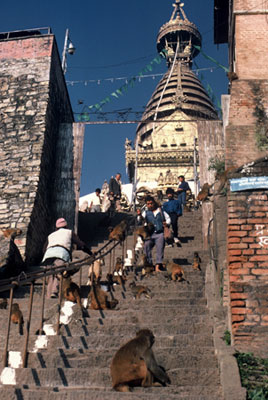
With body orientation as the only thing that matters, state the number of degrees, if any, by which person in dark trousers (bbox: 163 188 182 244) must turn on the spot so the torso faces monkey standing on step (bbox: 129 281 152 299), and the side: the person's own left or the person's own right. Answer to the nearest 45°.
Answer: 0° — they already face it

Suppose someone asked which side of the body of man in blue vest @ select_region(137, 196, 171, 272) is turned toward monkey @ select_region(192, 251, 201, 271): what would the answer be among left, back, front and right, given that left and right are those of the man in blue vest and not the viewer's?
left

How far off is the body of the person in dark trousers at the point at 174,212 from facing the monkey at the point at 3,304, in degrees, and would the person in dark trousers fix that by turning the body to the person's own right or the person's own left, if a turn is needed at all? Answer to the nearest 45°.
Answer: approximately 45° to the person's own right

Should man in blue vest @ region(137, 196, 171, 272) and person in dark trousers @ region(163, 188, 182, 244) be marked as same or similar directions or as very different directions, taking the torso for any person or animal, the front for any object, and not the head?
same or similar directions

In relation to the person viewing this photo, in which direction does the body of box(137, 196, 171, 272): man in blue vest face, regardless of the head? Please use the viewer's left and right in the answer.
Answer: facing the viewer

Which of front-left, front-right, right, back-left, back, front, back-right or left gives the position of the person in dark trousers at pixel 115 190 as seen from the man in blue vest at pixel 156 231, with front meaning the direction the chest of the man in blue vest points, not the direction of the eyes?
back

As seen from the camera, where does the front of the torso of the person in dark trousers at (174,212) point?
toward the camera
